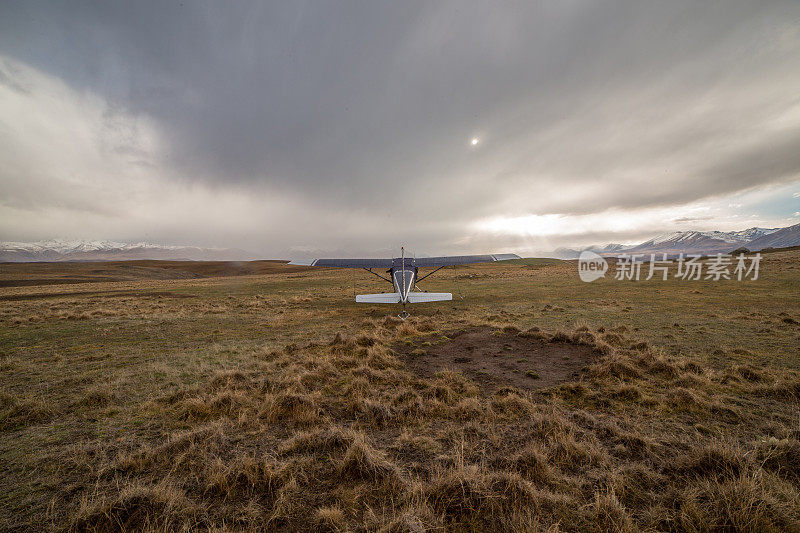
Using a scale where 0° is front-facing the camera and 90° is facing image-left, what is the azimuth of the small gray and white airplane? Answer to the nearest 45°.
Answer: approximately 180°
